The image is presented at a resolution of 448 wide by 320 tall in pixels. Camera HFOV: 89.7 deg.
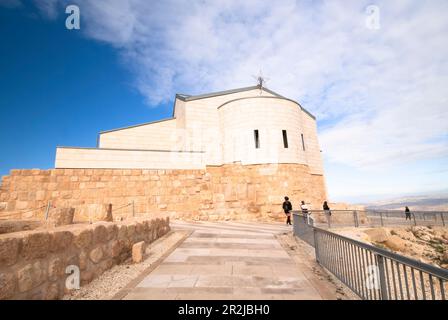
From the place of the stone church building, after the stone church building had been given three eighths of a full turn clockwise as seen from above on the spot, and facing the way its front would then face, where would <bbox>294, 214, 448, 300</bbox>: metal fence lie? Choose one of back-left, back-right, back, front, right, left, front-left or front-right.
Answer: right
